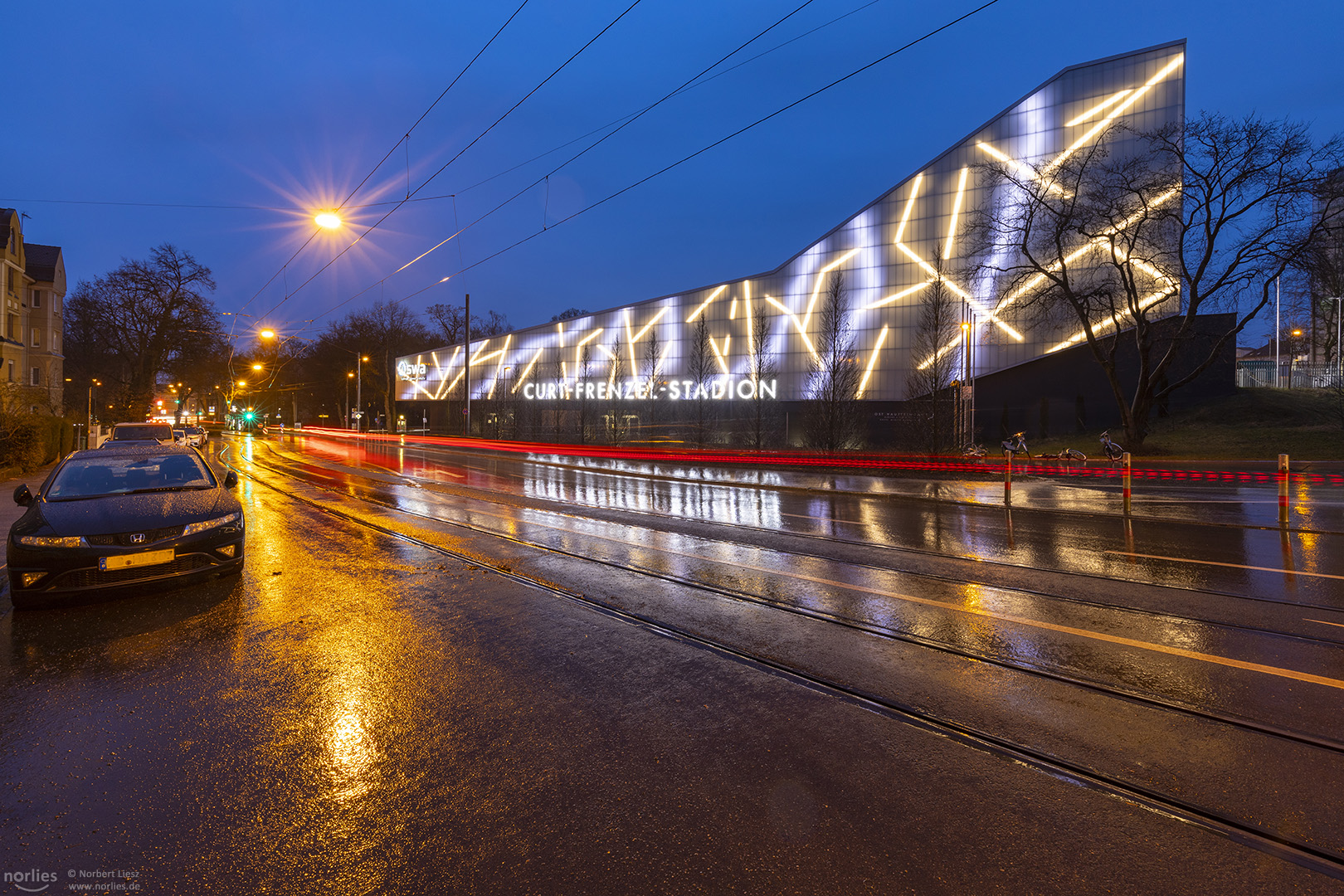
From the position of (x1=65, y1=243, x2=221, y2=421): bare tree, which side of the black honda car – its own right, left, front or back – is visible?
back

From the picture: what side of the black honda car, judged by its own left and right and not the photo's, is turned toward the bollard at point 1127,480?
left

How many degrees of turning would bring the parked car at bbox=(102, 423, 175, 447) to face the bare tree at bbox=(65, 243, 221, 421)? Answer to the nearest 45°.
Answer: approximately 180°

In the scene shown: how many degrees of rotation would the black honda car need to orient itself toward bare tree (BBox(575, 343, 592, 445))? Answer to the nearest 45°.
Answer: approximately 135° to its left

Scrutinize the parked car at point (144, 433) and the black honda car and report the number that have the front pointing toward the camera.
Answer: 2

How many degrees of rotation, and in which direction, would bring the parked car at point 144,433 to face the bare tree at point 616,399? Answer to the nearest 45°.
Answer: approximately 135° to its left

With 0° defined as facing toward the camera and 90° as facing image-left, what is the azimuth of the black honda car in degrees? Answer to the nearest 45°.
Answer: approximately 0°

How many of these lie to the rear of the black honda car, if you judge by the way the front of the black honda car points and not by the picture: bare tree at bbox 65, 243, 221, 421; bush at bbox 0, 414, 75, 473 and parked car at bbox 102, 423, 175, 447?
3

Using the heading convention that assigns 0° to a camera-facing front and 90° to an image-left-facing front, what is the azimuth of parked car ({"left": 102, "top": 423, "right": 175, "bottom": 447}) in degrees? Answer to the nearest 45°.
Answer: approximately 0°

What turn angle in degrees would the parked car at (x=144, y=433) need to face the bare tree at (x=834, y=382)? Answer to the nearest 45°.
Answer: approximately 90° to its left
